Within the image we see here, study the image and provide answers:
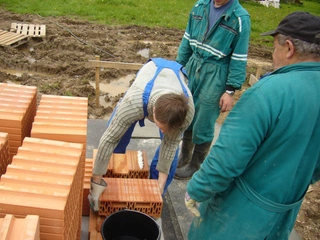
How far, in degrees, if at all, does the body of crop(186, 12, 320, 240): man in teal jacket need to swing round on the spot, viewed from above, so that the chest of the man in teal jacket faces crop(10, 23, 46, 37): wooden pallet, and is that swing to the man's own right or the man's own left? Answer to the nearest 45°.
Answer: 0° — they already face it

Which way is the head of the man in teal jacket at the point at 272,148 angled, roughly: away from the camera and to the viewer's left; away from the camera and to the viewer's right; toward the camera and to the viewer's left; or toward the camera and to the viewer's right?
away from the camera and to the viewer's left

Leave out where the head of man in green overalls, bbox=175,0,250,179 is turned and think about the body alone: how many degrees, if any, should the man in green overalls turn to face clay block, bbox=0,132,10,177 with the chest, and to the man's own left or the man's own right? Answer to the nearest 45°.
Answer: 0° — they already face it

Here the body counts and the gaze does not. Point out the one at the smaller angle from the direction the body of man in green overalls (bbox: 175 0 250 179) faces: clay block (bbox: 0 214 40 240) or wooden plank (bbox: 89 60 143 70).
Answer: the clay block

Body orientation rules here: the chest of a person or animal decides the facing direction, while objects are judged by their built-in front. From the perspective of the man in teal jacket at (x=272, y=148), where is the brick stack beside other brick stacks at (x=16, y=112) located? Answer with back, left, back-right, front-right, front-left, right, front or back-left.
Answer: front-left

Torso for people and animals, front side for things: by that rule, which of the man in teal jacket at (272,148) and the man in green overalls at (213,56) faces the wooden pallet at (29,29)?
the man in teal jacket

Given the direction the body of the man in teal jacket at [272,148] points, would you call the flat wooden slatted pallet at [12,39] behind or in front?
in front

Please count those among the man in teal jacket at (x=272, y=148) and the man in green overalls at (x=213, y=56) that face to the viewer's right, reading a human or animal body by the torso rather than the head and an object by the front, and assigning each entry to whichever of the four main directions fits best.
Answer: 0

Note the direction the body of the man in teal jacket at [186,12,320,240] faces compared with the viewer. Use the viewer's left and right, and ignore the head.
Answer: facing away from the viewer and to the left of the viewer

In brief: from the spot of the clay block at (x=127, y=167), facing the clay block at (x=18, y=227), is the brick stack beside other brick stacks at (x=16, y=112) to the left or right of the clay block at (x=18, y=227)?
right

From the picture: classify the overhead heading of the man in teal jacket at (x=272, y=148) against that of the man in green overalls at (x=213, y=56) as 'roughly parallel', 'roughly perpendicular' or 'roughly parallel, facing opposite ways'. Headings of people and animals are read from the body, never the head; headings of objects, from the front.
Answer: roughly perpendicular

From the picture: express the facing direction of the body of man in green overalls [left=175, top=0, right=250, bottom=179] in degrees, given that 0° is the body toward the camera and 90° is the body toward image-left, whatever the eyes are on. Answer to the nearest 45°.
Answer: approximately 45°

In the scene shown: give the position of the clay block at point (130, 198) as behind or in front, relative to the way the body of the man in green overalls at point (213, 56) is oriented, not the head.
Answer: in front
